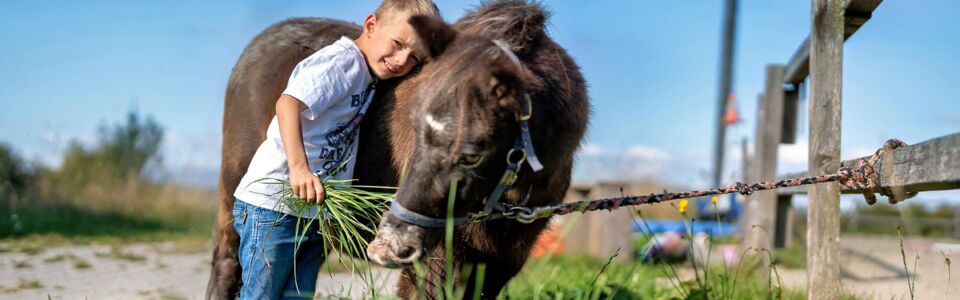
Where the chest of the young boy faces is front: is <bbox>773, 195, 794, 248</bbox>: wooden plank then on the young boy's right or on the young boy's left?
on the young boy's left

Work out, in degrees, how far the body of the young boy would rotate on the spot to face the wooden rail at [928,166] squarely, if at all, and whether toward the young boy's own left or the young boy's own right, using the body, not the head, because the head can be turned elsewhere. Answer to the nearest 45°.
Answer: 0° — they already face it

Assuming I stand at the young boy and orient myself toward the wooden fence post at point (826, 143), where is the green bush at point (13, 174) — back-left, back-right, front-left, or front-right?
back-left

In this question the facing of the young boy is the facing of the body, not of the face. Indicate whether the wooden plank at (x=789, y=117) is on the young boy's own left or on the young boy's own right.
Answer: on the young boy's own left

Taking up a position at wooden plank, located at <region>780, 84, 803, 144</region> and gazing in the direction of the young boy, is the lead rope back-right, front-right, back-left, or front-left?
front-left

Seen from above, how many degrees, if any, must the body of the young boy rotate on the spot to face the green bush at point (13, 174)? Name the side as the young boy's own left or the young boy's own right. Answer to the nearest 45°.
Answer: approximately 180°

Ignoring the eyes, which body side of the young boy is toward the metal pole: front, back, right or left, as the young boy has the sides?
left

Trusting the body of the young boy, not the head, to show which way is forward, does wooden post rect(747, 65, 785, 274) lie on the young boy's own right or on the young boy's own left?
on the young boy's own left

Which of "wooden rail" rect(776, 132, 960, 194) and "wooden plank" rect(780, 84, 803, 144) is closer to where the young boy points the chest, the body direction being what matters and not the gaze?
the wooden rail

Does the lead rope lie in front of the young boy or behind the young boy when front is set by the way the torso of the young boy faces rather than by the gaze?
in front

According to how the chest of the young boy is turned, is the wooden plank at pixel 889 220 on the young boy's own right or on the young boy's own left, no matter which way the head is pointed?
on the young boy's own left

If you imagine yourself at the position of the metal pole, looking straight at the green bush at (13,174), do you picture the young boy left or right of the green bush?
left
